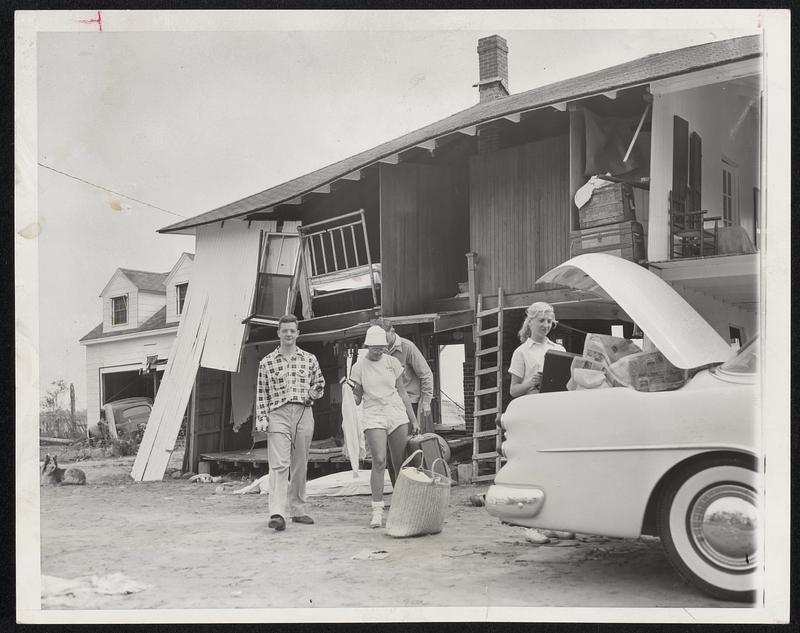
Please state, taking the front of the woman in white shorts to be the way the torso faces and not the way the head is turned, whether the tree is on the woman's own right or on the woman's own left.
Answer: on the woman's own right

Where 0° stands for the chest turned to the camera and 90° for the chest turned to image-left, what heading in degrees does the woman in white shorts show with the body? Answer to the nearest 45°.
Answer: approximately 0°

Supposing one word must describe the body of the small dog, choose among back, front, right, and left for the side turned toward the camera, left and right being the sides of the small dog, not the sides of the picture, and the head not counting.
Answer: left

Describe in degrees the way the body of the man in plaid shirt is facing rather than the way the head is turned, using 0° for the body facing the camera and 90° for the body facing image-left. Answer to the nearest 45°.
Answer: approximately 0°

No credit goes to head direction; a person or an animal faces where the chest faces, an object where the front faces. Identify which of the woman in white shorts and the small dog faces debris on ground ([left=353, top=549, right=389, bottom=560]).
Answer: the woman in white shorts

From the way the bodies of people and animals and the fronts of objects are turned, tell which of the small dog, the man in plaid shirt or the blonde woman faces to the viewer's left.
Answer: the small dog
